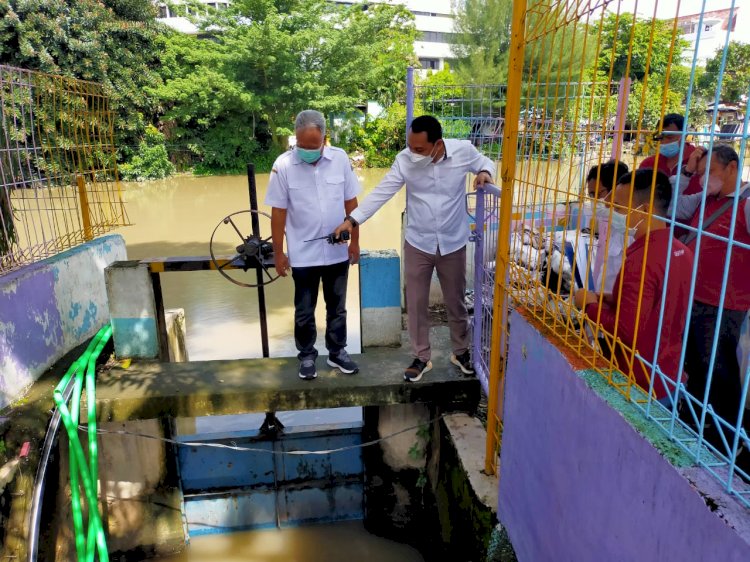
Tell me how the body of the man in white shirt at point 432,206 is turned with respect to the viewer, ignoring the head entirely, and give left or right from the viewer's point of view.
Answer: facing the viewer

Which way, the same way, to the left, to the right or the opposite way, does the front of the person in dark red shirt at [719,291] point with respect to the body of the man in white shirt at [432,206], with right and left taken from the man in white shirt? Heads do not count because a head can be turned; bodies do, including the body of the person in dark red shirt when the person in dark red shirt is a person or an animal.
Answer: to the right

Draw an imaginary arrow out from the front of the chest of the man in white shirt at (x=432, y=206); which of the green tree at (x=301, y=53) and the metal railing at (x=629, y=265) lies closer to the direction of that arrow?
the metal railing

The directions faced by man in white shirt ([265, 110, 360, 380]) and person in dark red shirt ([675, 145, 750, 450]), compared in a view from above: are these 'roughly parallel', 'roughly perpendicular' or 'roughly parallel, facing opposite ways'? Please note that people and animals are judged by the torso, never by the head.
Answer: roughly perpendicular

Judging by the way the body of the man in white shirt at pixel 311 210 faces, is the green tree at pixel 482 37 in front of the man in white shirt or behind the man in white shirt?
behind

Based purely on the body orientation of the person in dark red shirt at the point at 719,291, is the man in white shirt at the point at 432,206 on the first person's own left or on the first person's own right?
on the first person's own right

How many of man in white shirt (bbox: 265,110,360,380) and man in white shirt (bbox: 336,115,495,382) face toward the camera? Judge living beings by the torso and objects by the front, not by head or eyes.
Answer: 2

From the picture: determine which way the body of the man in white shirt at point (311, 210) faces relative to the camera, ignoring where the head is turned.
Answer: toward the camera

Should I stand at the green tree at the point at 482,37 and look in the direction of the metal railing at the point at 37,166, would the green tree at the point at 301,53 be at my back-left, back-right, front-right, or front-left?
front-right

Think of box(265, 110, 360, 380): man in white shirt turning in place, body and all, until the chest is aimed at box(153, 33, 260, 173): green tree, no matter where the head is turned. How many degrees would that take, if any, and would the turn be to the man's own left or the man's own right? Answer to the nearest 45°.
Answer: approximately 180°

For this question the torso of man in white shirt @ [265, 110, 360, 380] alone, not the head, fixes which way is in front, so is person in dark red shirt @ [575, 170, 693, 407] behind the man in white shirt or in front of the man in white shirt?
in front

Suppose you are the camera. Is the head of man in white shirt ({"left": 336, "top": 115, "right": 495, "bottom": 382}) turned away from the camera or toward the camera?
toward the camera

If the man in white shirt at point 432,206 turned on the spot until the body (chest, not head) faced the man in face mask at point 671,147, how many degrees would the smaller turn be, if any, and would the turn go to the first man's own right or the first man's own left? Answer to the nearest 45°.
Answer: approximately 90° to the first man's own left

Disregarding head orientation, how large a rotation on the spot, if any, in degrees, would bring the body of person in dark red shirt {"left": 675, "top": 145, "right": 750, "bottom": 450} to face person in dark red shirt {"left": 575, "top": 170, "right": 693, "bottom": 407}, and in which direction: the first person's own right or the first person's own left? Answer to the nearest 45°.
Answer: approximately 45° to the first person's own left
